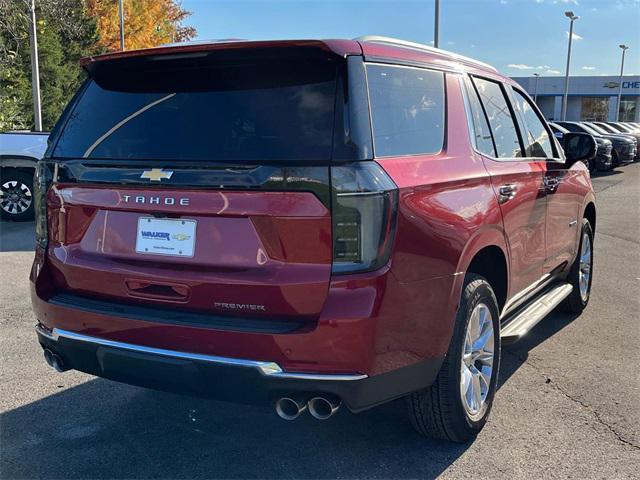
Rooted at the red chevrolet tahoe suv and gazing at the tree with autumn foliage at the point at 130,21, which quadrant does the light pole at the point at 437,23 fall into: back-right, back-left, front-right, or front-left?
front-right

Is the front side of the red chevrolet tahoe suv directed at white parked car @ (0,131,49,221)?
no

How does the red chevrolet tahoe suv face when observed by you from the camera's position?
facing away from the viewer and to the right of the viewer

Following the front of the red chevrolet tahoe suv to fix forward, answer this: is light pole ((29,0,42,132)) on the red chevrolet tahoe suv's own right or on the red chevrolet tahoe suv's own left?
on the red chevrolet tahoe suv's own left

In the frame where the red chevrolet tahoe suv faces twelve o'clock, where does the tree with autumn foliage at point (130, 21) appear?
The tree with autumn foliage is roughly at 10 o'clock from the red chevrolet tahoe suv.

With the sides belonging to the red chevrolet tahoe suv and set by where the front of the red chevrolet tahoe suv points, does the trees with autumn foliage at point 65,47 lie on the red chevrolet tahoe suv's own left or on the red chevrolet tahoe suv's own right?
on the red chevrolet tahoe suv's own left

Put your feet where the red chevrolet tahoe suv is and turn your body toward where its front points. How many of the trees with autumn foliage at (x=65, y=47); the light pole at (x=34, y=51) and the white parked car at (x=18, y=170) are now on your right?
0

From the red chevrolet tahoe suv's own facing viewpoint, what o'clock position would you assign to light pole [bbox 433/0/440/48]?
The light pole is roughly at 11 o'clock from the red chevrolet tahoe suv.
